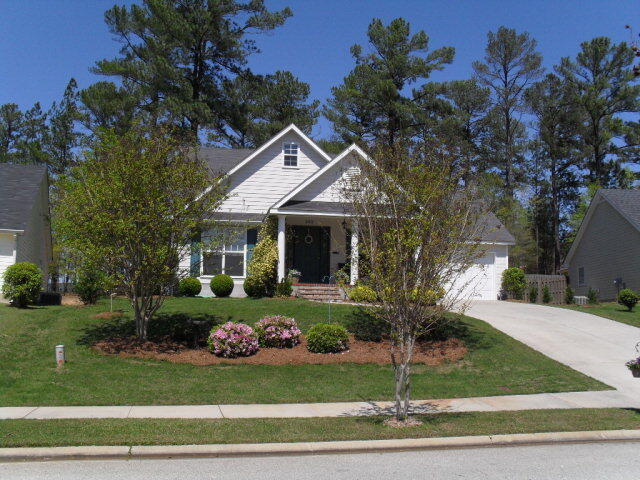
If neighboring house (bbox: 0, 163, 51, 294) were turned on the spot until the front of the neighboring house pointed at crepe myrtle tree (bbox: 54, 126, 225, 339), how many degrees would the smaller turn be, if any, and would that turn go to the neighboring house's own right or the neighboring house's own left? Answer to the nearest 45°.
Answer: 0° — it already faces it

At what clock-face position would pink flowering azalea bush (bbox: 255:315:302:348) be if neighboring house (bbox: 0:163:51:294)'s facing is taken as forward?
The pink flowering azalea bush is roughly at 11 o'clock from the neighboring house.

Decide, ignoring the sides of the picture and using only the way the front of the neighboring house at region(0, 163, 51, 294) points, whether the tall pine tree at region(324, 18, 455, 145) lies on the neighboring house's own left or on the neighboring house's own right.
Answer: on the neighboring house's own left

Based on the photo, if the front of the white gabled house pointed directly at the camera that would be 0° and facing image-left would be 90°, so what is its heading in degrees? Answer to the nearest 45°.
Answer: approximately 0°

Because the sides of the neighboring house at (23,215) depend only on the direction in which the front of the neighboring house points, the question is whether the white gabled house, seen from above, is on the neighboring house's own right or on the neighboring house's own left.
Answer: on the neighboring house's own left

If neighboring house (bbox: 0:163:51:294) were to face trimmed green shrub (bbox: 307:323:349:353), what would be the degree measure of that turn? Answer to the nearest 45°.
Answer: approximately 45° to its left

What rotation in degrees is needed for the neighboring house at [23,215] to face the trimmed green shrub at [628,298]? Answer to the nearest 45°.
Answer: approximately 45° to its left

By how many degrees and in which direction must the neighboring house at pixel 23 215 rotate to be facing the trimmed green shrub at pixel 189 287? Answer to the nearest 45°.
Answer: approximately 45° to its left

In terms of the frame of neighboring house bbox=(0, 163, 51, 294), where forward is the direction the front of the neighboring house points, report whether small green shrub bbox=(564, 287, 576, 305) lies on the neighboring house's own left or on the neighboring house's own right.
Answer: on the neighboring house's own left

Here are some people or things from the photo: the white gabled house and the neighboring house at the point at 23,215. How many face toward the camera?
2

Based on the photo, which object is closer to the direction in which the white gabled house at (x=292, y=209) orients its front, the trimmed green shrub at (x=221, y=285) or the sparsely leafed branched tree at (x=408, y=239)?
the sparsely leafed branched tree
